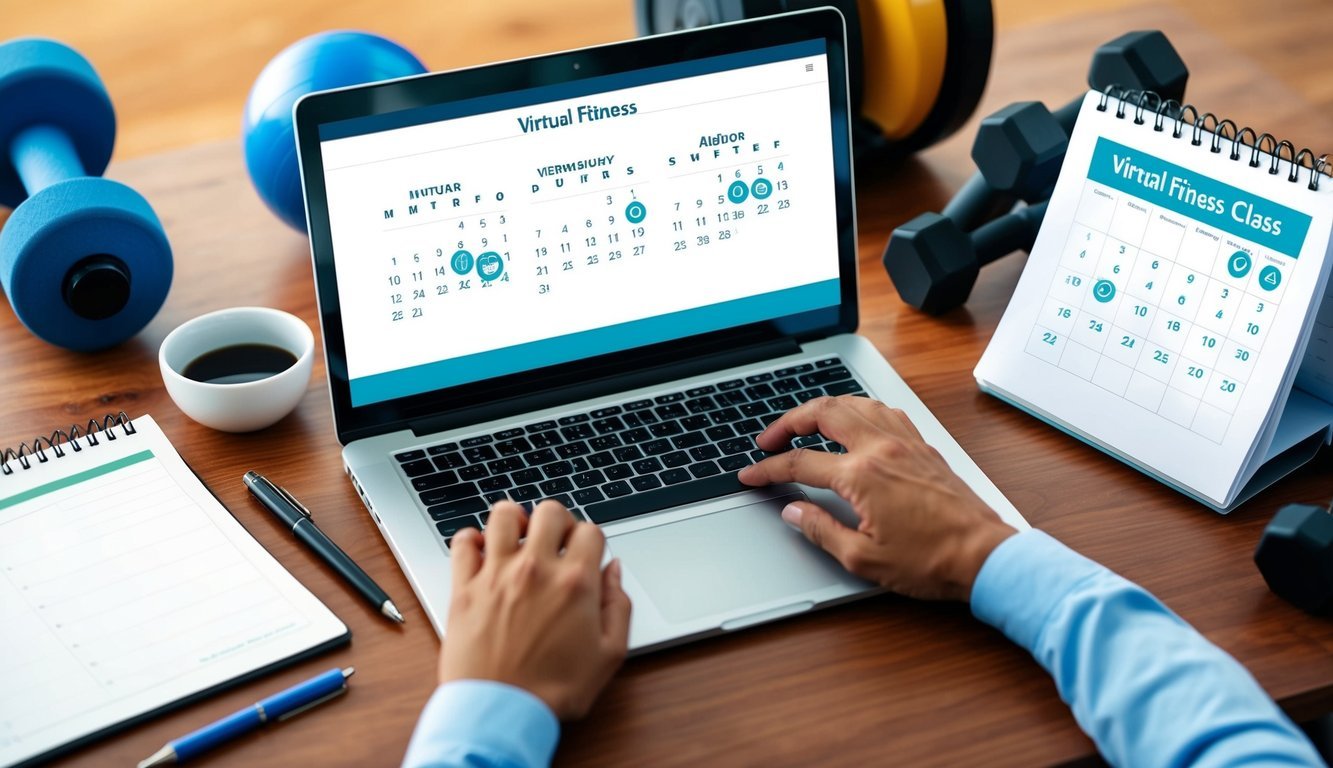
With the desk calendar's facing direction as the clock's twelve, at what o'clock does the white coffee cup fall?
The white coffee cup is roughly at 1 o'clock from the desk calendar.

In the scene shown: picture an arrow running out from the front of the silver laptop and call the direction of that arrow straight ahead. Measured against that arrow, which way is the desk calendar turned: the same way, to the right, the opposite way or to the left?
to the right

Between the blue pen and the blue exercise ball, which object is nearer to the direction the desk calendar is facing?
the blue pen

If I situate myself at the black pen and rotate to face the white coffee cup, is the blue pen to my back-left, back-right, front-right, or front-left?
back-left

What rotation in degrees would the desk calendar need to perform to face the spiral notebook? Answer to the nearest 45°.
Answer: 0° — it already faces it

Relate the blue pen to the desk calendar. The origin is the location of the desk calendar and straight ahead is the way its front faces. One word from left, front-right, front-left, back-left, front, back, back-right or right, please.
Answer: front

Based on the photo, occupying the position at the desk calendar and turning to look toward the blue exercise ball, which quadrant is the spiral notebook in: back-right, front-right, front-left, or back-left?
front-left

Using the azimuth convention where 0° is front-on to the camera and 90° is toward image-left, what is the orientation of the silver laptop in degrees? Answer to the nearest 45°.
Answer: approximately 315°

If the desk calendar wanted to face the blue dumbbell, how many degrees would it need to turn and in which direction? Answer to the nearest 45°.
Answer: approximately 45° to its right

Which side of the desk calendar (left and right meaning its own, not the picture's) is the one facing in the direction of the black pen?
front

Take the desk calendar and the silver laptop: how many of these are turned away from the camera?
0

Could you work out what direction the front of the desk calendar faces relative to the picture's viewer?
facing the viewer and to the left of the viewer
